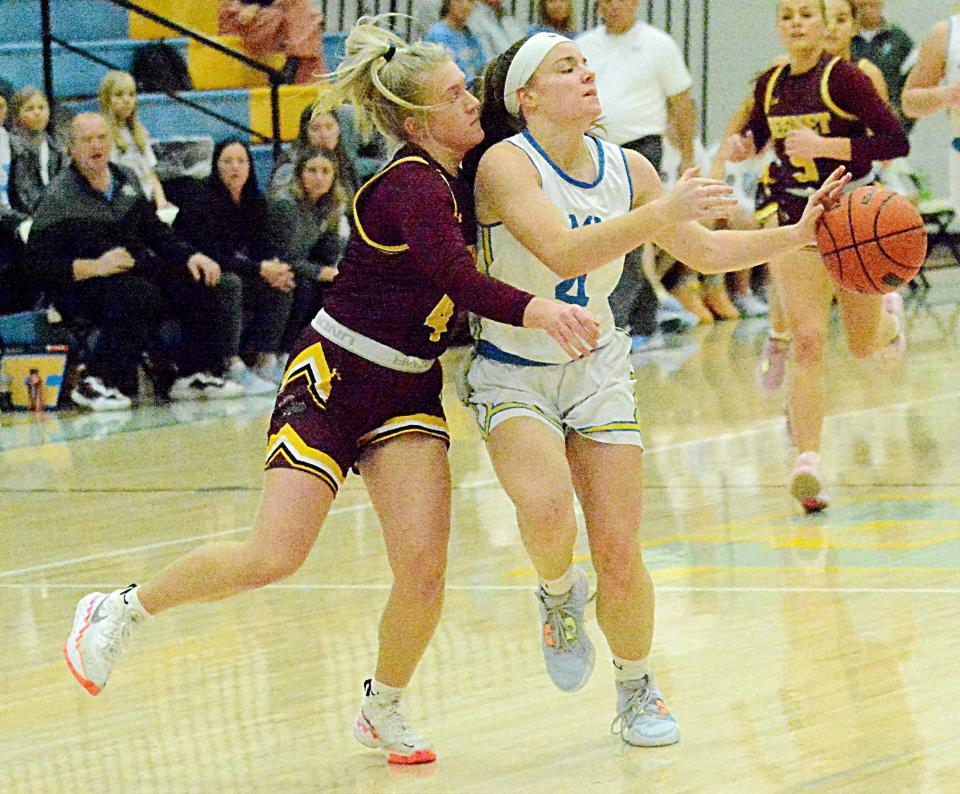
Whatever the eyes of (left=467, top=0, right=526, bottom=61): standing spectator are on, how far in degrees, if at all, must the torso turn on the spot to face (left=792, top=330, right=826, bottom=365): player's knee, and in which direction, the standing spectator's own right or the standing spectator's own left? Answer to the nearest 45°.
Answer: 0° — they already face it

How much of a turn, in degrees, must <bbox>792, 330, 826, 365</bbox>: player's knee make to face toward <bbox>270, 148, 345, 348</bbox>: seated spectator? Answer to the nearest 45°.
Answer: approximately 135° to its right

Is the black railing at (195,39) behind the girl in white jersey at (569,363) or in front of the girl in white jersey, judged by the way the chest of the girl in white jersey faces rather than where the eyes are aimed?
behind

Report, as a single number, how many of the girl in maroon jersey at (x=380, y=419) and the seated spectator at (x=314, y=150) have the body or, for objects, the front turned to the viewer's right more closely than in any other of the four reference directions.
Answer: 1

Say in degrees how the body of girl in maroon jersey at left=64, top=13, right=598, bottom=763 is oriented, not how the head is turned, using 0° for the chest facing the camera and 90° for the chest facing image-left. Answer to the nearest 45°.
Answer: approximately 270°

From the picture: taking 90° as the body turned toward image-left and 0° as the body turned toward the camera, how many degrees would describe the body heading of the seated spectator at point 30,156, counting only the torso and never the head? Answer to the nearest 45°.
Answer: approximately 315°
